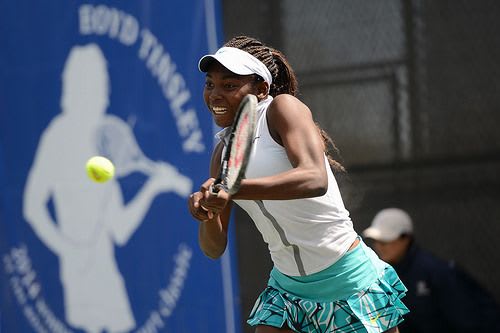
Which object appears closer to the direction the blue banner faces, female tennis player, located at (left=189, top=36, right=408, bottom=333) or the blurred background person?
the female tennis player

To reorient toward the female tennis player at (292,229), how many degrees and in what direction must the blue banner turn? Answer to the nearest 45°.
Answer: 0° — it already faces them

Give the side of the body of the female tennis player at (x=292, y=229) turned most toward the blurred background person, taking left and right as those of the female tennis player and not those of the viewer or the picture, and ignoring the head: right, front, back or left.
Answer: back

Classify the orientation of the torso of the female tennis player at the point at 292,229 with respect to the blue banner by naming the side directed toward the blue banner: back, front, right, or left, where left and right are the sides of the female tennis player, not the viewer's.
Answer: right
